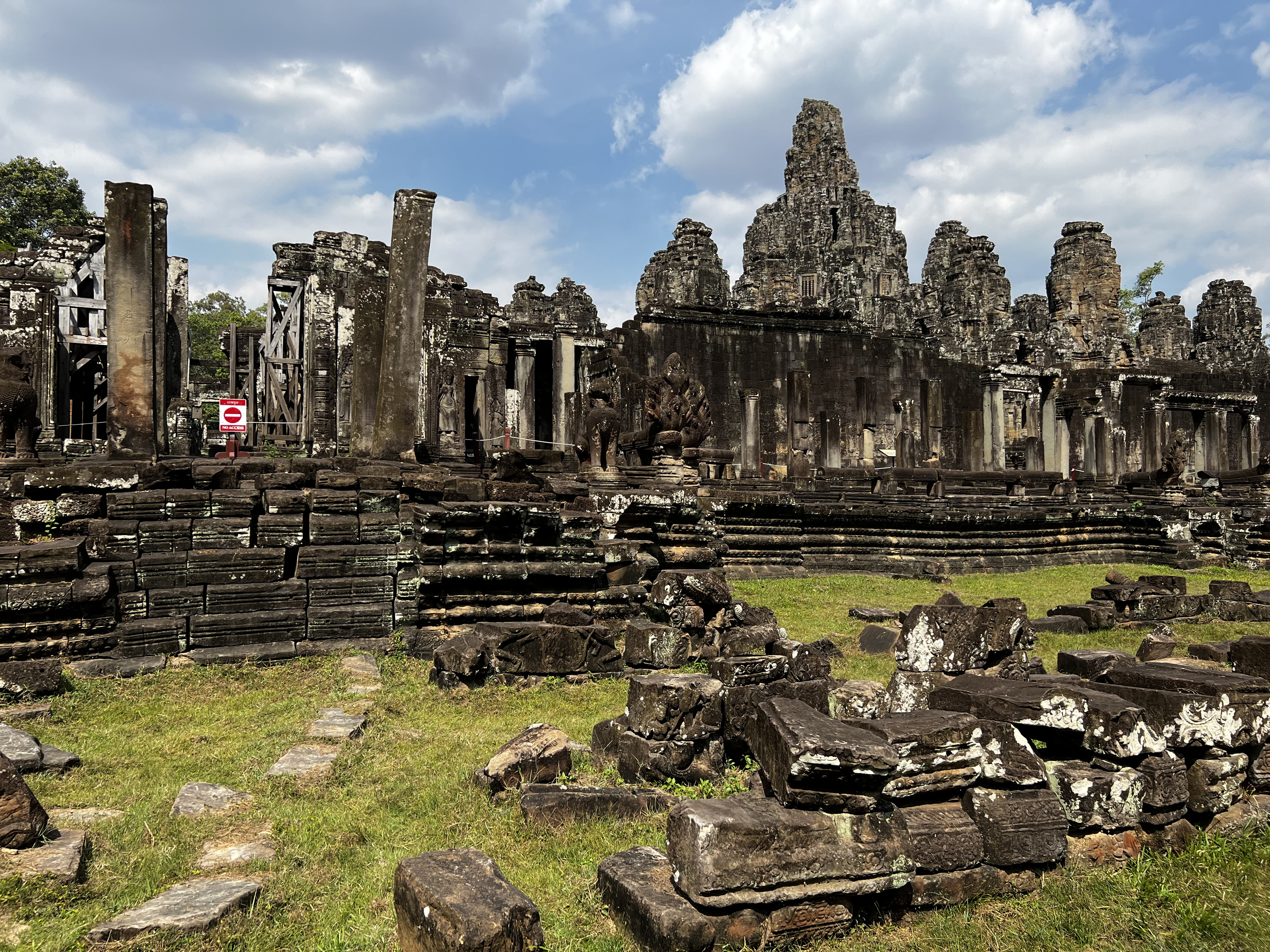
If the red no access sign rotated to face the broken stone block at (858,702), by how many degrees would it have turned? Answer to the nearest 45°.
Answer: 0° — it already faces it

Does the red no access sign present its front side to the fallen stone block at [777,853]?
yes

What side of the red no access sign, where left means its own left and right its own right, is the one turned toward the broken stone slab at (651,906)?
front

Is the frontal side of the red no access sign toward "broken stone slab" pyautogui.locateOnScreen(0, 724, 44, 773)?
yes

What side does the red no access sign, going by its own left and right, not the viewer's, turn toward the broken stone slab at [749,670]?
front

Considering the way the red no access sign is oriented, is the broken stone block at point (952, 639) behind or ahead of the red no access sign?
ahead

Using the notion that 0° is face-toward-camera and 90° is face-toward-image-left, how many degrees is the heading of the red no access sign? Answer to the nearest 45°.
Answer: approximately 0°

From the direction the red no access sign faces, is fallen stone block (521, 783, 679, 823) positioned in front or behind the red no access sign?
in front

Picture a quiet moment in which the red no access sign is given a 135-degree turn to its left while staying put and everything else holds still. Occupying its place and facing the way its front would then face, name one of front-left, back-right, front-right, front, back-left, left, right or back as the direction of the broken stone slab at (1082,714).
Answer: back-right

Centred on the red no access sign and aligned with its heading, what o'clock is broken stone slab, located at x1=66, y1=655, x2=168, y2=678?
The broken stone slab is roughly at 12 o'clock from the red no access sign.

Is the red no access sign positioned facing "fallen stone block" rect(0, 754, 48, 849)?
yes

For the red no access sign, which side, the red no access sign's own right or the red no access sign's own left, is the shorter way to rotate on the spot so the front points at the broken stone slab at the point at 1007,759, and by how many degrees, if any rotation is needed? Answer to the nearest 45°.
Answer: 0° — it already faces it

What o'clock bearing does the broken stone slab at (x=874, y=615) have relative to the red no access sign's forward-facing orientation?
The broken stone slab is roughly at 11 o'clock from the red no access sign.
